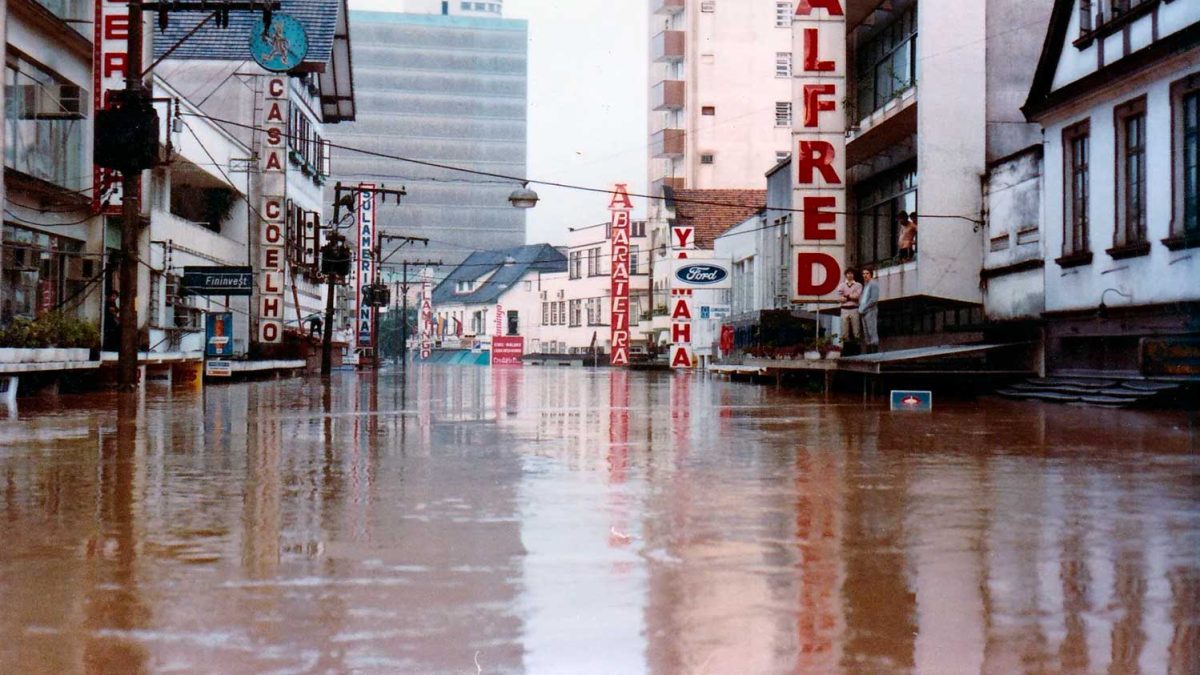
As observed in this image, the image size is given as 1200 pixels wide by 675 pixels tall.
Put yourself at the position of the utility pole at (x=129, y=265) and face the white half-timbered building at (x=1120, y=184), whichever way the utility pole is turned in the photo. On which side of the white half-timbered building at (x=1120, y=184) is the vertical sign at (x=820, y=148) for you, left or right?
left

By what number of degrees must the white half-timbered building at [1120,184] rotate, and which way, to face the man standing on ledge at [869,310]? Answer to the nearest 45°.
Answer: approximately 90° to its right

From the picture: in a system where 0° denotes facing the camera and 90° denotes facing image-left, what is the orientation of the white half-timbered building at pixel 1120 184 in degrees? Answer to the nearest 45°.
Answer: approximately 45°

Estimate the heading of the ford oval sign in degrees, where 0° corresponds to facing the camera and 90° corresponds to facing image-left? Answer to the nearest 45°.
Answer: approximately 0°

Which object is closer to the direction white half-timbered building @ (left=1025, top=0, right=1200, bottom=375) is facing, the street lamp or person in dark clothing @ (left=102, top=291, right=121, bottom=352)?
the person in dark clothing
